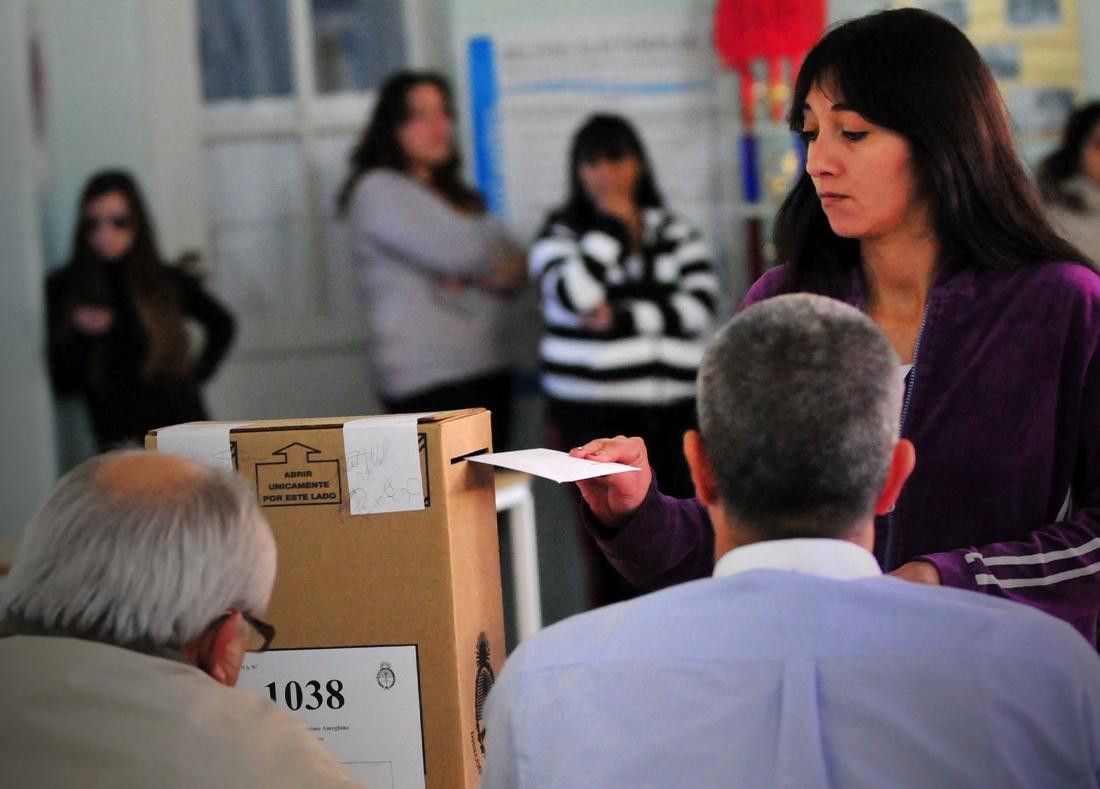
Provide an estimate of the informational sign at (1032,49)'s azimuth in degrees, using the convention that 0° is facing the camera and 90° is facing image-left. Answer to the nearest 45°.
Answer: approximately 0°

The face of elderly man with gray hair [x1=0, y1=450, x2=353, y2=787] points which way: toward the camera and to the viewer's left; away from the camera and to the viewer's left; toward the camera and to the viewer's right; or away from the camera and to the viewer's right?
away from the camera and to the viewer's right

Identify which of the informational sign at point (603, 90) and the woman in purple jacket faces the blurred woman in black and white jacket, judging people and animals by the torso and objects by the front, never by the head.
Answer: the informational sign

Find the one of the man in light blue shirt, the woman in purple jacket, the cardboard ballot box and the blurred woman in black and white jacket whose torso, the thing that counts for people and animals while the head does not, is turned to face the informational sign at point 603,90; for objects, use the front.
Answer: the man in light blue shirt

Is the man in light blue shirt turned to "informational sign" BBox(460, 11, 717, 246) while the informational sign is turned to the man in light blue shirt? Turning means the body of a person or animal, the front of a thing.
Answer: yes

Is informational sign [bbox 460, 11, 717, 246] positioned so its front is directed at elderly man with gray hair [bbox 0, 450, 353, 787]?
yes

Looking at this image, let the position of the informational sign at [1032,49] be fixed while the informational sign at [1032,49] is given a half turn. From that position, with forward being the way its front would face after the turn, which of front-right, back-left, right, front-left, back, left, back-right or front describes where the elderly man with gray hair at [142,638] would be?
back
